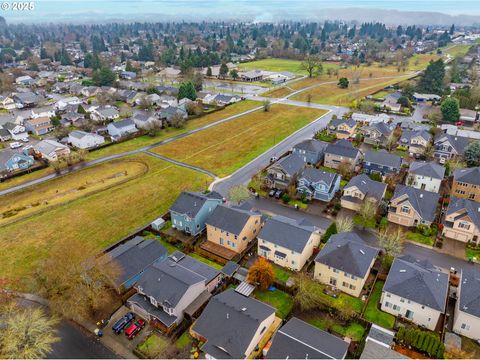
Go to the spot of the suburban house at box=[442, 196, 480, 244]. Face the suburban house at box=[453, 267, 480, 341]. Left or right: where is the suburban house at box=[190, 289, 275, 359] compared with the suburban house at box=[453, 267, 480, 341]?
right

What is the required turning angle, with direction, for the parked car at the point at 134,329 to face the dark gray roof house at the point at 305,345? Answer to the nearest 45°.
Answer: approximately 90° to its right

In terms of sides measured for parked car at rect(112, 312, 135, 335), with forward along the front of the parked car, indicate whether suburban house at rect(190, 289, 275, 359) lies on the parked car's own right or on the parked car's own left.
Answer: on the parked car's own right

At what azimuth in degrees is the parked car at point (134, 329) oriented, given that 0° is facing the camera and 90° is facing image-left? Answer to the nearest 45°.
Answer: approximately 225°

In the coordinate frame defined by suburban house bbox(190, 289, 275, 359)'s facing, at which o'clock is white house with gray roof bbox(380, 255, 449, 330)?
The white house with gray roof is roughly at 7 o'clock from the suburban house.

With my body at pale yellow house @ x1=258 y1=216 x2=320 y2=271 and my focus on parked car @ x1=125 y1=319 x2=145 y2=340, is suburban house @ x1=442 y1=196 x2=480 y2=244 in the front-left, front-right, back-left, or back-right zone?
back-left

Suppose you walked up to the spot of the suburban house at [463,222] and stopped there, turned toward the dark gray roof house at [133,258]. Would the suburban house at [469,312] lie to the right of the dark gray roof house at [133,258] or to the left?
left

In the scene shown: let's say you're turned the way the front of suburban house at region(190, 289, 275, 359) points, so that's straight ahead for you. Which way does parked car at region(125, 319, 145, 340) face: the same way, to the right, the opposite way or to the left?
the opposite way

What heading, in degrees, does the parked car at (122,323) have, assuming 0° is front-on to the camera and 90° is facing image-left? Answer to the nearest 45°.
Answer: approximately 225°

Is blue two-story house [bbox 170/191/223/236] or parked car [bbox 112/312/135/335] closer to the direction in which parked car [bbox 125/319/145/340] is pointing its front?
the blue two-story house
